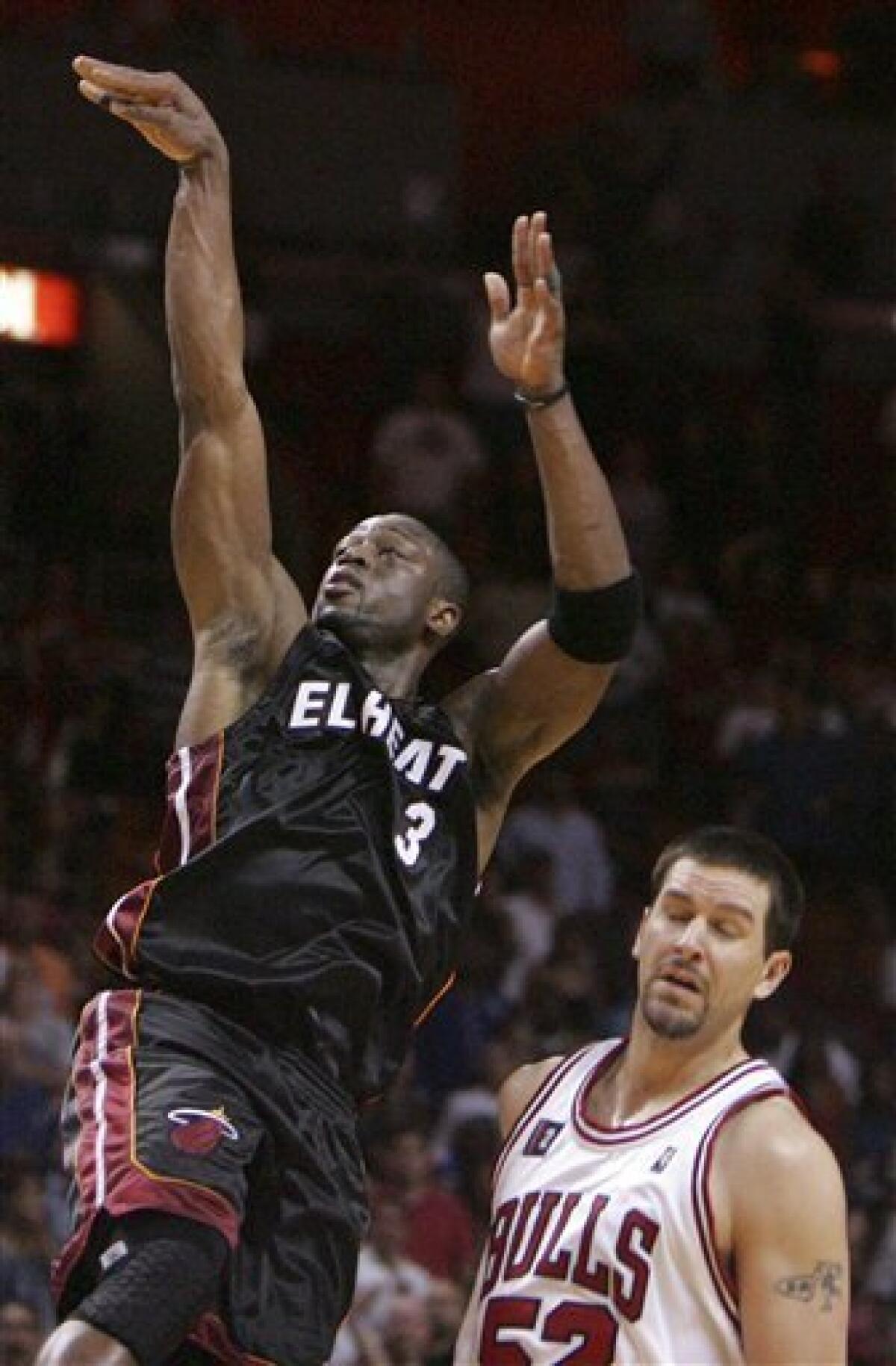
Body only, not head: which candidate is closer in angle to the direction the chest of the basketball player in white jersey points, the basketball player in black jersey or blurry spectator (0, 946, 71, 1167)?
the basketball player in black jersey

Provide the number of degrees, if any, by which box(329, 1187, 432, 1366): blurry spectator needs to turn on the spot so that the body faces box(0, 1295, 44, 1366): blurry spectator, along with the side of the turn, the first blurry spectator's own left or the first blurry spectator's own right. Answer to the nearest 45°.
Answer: approximately 45° to the first blurry spectator's own right

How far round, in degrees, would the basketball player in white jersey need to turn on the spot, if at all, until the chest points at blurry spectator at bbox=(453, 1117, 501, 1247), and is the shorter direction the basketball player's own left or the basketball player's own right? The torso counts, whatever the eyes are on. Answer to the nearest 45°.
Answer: approximately 135° to the basketball player's own right

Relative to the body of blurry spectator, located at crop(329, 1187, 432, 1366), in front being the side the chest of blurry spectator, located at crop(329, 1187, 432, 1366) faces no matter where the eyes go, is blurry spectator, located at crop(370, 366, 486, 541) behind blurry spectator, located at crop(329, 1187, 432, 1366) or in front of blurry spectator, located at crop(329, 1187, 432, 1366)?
behind

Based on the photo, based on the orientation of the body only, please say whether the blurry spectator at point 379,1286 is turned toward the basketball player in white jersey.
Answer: yes

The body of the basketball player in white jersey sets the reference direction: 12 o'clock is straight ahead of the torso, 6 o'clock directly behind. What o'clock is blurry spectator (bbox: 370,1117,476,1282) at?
The blurry spectator is roughly at 4 o'clock from the basketball player in white jersey.

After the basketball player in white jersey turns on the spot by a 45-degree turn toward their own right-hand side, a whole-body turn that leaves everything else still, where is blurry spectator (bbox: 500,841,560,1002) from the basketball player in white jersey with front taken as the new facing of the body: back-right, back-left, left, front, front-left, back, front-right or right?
right

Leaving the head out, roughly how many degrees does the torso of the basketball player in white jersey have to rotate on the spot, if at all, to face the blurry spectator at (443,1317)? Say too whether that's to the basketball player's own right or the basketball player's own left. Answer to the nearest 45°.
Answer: approximately 135° to the basketball player's own right

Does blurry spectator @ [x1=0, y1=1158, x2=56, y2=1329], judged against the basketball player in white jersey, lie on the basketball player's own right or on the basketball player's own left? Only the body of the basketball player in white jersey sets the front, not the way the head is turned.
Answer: on the basketball player's own right

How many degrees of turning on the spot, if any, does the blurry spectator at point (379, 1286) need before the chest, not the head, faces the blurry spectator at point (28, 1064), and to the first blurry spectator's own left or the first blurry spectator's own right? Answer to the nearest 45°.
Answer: approximately 90° to the first blurry spectator's own right

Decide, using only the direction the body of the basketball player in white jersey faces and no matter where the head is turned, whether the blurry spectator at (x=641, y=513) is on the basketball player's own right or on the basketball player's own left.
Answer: on the basketball player's own right

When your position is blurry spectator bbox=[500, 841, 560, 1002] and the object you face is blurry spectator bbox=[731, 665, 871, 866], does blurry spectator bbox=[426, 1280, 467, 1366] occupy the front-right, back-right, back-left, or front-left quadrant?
back-right
